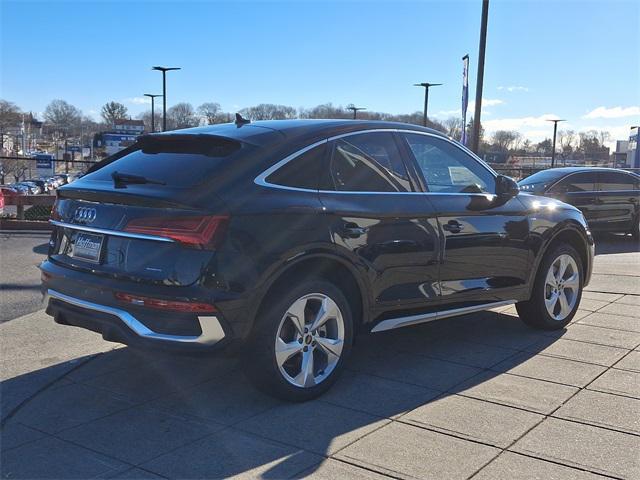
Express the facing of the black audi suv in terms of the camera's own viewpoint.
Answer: facing away from the viewer and to the right of the viewer

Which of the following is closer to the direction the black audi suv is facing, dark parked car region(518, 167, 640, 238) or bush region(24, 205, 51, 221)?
the dark parked car

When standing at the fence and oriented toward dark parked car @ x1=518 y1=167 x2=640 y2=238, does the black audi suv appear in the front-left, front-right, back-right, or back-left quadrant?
front-right

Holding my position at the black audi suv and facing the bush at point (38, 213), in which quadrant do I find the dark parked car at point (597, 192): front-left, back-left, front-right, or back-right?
front-right

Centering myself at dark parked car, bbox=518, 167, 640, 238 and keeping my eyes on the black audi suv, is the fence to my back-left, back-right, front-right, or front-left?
front-right

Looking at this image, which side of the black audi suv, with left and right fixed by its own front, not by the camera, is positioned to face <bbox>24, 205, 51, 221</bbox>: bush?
left

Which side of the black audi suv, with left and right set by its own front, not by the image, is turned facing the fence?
left

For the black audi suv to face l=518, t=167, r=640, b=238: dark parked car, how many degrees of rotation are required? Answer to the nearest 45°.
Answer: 0° — it already faces it
